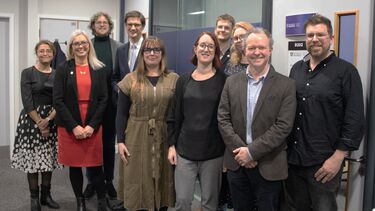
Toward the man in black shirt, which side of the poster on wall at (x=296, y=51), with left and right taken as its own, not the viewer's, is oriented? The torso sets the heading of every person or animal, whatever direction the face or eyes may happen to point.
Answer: front

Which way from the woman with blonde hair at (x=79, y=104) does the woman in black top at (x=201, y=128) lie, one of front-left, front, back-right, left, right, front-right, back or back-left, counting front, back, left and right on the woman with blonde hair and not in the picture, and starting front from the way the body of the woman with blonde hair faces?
front-left

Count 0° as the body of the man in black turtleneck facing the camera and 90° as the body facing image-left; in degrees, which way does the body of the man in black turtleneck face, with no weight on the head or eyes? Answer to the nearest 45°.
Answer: approximately 0°

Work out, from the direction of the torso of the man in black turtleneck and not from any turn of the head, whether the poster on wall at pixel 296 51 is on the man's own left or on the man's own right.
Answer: on the man's own left

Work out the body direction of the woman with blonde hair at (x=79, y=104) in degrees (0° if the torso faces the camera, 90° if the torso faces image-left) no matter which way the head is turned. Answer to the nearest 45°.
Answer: approximately 0°

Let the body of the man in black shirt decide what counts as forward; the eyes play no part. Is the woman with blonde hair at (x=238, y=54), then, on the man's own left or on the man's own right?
on the man's own right

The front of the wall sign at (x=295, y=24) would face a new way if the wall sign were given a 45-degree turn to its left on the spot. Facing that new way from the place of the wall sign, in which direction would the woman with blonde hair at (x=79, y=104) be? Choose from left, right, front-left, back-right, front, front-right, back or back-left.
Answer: back-right

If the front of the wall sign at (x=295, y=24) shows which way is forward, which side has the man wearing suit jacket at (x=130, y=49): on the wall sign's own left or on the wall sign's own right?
on the wall sign's own right
